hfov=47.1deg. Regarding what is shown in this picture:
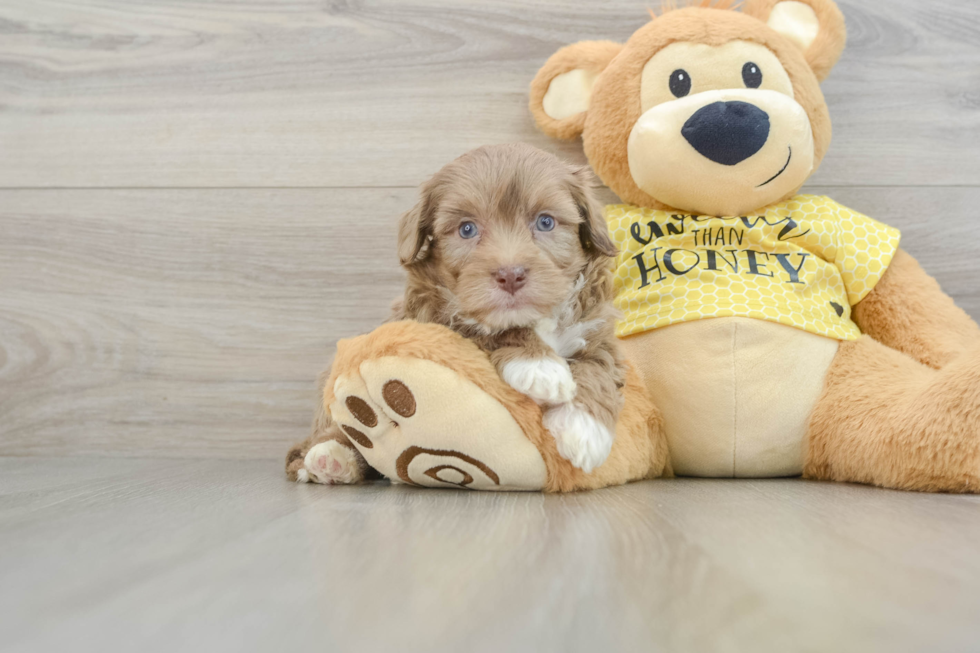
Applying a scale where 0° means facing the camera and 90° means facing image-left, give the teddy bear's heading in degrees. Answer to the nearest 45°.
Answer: approximately 0°
